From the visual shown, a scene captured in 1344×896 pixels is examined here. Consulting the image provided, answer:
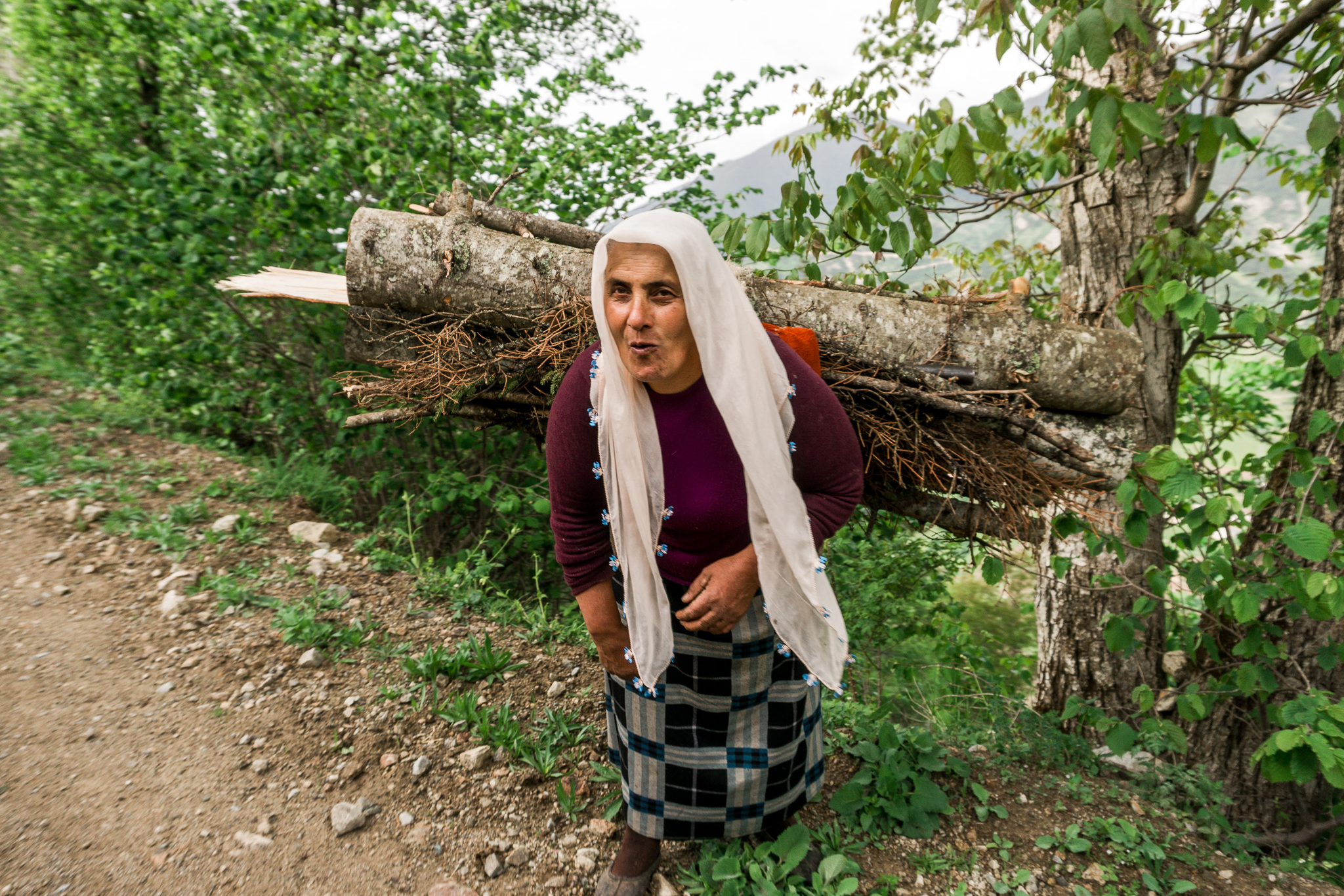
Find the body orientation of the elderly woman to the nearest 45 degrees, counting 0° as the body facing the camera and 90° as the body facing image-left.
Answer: approximately 0°

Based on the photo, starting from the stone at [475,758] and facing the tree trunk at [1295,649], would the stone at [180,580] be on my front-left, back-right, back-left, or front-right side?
back-left

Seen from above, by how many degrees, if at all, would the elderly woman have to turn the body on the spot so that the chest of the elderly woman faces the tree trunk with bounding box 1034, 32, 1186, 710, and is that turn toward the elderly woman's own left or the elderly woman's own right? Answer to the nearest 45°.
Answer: approximately 135° to the elderly woman's own left

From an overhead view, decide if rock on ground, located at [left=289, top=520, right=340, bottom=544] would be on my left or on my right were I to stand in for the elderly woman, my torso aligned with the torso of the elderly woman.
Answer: on my right

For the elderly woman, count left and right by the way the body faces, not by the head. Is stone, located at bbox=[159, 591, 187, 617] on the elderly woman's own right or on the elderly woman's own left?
on the elderly woman's own right

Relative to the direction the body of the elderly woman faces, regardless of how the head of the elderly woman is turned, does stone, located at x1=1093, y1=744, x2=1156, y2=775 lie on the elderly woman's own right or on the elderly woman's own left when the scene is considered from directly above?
on the elderly woman's own left

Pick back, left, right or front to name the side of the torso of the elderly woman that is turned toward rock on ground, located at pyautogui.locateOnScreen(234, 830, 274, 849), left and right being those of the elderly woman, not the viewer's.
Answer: right

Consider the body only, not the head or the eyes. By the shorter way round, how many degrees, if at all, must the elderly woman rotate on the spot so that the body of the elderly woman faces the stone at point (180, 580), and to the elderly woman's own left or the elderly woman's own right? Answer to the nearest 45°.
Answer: approximately 135° to the elderly woman's own right
